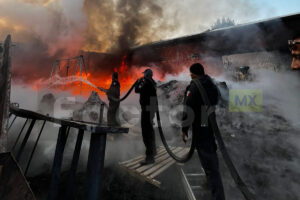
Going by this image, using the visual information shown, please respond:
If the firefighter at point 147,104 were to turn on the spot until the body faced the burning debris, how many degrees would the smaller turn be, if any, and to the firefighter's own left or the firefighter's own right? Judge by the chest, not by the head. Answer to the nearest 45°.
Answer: approximately 45° to the firefighter's own right

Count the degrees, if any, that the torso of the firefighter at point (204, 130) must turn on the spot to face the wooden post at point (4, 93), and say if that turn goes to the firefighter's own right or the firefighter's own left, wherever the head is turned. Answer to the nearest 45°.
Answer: approximately 90° to the firefighter's own left

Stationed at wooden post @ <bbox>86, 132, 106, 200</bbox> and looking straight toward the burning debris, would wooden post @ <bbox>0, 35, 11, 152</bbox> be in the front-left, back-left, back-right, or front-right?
front-left

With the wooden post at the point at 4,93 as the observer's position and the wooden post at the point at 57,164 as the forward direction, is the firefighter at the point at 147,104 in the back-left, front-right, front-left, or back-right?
front-left

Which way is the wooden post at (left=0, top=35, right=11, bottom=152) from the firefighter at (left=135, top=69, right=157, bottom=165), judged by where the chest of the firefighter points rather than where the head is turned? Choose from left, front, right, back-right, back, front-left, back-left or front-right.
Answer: front-left

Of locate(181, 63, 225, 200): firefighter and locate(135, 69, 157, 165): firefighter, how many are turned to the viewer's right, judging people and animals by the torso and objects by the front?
0

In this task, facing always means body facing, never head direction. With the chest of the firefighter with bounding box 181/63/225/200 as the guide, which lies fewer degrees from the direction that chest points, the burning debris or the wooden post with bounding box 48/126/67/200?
the burning debris

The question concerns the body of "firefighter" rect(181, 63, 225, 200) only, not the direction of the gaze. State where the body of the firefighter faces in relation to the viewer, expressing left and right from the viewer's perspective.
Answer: facing away from the viewer and to the left of the viewer

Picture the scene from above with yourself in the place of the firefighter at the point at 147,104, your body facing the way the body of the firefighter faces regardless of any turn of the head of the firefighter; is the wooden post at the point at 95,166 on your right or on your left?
on your left

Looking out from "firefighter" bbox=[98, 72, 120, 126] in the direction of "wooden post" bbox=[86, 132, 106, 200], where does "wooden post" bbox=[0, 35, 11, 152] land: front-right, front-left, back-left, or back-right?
front-right

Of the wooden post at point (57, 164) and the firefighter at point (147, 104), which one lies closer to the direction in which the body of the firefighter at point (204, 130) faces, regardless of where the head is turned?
the firefighter
